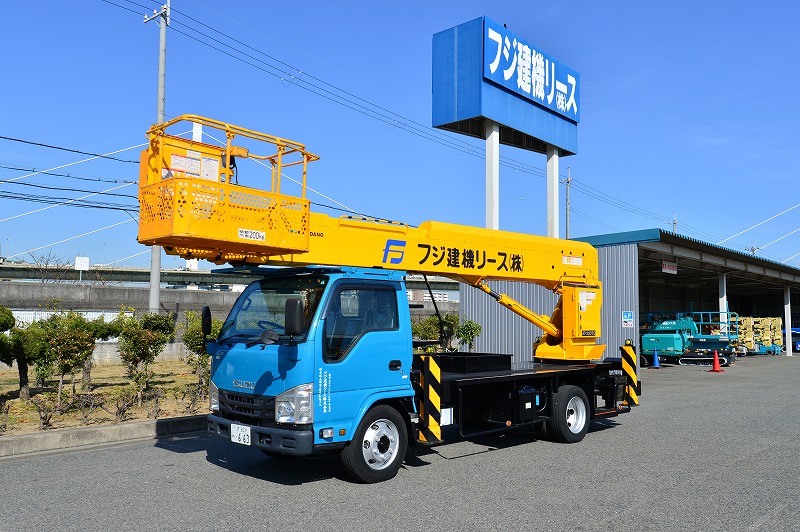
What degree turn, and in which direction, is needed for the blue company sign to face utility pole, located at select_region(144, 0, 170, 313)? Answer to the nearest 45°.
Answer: approximately 135° to its right

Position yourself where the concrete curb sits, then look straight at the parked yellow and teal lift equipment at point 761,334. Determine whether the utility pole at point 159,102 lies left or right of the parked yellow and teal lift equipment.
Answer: left

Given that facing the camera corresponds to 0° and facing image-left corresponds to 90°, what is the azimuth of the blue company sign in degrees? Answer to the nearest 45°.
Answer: approximately 315°
